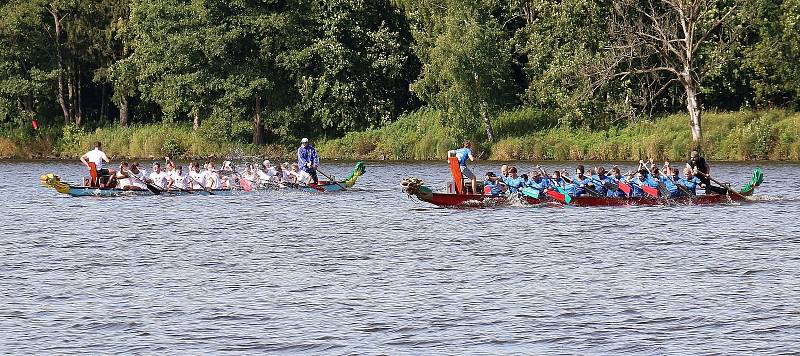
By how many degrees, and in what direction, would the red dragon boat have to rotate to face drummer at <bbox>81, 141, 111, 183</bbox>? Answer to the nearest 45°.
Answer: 0° — it already faces them

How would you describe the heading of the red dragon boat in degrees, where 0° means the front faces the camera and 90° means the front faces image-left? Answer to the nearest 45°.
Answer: approximately 90°

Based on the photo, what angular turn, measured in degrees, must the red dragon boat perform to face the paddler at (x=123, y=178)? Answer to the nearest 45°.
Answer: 0° — it already faces them
